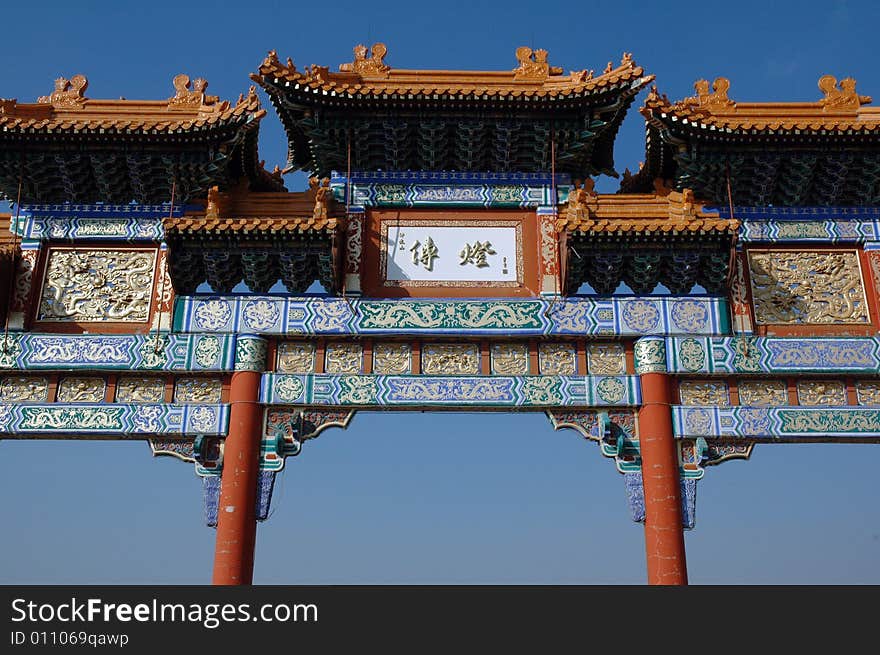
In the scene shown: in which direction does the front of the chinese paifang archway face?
toward the camera
